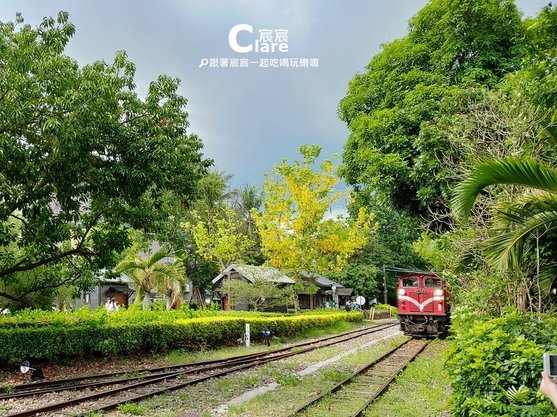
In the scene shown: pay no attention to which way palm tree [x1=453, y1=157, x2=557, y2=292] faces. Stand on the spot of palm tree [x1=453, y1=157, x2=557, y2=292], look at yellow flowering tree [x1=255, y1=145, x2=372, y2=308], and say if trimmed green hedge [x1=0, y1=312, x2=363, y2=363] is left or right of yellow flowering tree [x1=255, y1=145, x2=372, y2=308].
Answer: left

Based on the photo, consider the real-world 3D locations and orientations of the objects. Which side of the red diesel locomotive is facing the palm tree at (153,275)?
right

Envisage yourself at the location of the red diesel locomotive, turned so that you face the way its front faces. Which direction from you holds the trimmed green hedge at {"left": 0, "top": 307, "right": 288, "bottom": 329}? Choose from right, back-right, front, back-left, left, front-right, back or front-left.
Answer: front-right

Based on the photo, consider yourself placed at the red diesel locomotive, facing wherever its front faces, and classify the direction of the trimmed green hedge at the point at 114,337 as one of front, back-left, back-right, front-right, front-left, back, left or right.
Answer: front-right

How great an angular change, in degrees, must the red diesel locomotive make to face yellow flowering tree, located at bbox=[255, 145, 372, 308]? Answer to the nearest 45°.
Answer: approximately 135° to its right

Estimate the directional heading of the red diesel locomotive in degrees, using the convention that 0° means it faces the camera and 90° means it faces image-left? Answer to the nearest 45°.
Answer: approximately 0°

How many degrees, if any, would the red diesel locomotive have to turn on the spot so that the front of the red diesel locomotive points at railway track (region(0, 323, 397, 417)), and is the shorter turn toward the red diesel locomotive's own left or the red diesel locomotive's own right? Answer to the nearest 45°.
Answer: approximately 45° to the red diesel locomotive's own right

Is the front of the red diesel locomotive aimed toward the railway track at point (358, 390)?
yes

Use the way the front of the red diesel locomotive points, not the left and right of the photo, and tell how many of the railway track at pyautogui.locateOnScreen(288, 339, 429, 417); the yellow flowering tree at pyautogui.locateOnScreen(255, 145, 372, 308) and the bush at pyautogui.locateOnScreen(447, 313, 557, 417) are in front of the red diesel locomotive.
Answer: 2
